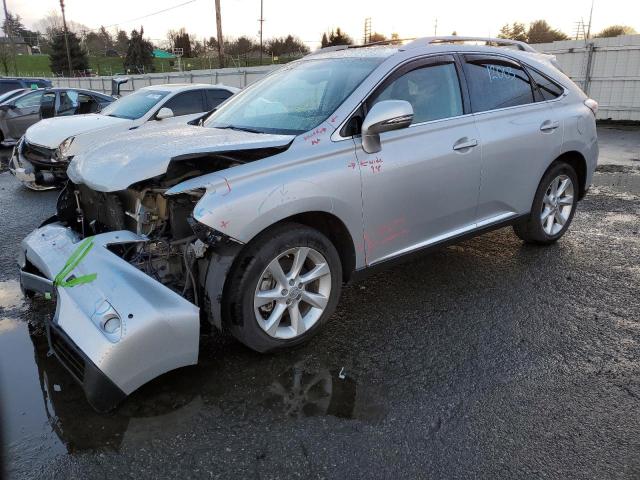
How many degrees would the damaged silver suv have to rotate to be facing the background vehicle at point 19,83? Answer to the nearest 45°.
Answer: approximately 90° to its right

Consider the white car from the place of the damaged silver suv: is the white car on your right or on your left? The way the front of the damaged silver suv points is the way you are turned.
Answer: on your right

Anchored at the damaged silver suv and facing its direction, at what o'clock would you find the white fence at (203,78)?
The white fence is roughly at 4 o'clock from the damaged silver suv.

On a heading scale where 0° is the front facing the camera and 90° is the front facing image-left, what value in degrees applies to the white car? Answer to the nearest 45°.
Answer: approximately 45°

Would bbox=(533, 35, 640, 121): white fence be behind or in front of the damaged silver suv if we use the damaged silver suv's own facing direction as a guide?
behind

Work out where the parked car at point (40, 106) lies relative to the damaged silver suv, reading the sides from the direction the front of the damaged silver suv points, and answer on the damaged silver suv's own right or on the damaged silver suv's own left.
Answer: on the damaged silver suv's own right

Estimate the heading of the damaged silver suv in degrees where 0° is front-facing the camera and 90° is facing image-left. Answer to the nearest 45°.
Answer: approximately 45°

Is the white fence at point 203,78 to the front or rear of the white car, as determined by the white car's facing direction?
to the rear
